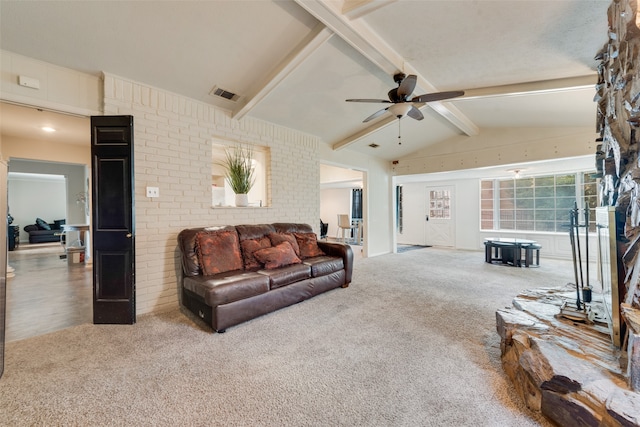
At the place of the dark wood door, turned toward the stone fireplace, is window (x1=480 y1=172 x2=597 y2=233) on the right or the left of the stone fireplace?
left

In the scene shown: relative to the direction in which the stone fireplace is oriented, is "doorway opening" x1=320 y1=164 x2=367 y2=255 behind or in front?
in front

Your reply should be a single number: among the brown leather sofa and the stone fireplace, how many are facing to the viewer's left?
1

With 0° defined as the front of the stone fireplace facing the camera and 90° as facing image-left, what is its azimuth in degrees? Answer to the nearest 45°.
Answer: approximately 90°

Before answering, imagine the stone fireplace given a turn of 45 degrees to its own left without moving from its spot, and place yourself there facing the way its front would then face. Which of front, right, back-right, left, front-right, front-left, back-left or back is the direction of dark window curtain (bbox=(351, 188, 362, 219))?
right

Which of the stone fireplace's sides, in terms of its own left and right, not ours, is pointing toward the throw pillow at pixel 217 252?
front

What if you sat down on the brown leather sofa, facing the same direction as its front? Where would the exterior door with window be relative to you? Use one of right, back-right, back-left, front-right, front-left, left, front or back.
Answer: left

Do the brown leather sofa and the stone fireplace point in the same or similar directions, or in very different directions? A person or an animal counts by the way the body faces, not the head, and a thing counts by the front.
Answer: very different directions

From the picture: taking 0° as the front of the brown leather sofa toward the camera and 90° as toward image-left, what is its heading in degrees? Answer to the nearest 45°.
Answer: approximately 315°

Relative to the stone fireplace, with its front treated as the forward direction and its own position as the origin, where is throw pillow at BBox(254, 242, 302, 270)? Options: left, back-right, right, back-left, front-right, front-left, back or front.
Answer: front

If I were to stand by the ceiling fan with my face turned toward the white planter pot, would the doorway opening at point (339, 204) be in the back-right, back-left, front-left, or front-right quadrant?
front-right
